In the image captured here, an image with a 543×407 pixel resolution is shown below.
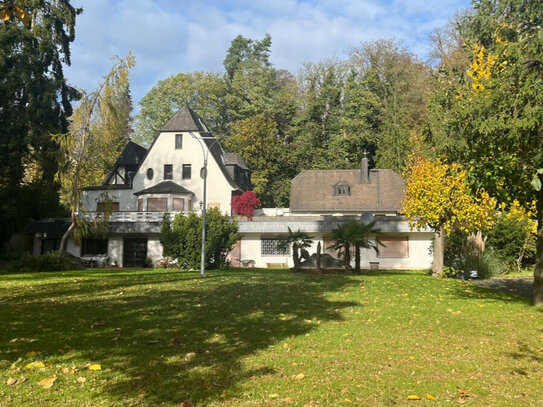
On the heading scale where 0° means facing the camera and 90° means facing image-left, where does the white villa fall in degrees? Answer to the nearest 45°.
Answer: approximately 0°

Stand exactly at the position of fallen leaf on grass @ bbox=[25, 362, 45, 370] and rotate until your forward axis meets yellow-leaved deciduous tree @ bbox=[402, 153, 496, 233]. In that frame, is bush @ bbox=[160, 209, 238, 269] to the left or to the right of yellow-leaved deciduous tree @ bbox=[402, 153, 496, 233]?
left

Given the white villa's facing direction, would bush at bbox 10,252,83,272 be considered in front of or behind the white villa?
in front

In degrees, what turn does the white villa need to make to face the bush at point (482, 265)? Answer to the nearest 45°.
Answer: approximately 45° to its left

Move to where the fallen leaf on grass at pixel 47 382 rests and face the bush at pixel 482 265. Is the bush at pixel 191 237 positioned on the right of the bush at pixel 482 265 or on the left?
left

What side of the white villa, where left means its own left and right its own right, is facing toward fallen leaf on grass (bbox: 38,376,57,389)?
front

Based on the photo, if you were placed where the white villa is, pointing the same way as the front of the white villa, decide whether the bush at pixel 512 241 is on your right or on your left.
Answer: on your left

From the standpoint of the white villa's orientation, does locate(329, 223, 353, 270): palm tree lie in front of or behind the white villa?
in front

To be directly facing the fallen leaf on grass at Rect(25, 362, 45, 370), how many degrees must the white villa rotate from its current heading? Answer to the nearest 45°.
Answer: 0° — it already faces it

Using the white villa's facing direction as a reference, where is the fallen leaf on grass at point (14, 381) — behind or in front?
in front
